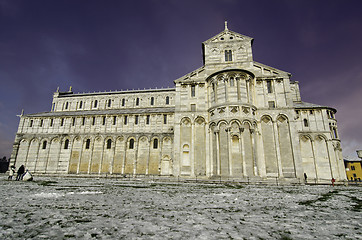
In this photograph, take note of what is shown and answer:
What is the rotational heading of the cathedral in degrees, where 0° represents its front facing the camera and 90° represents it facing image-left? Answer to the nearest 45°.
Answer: approximately 90°
